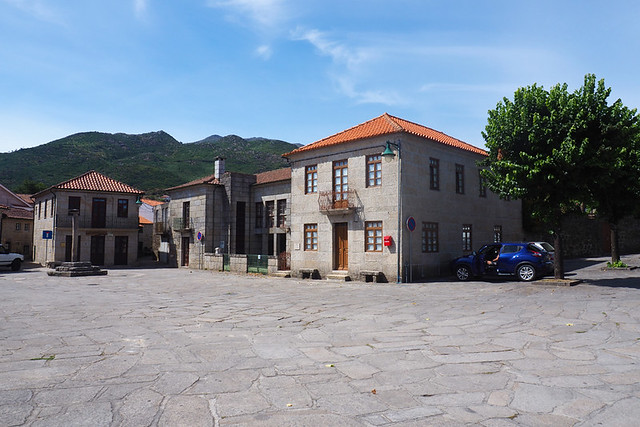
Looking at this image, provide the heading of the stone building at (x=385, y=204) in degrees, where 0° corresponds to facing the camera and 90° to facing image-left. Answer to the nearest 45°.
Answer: approximately 45°

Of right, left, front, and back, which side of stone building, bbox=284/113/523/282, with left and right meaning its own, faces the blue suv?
left

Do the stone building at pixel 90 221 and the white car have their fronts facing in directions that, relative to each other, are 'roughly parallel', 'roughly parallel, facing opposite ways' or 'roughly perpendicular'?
roughly perpendicular

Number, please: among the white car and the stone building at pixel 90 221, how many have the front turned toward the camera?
1

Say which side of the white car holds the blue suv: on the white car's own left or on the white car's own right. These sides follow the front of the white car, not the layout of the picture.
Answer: on the white car's own right

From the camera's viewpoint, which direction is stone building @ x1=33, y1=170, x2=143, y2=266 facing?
toward the camera

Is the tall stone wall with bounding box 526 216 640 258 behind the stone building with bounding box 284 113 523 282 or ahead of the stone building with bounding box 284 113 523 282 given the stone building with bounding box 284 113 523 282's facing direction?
behind

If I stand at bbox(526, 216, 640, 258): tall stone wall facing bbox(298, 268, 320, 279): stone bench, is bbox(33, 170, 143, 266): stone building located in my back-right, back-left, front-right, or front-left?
front-right

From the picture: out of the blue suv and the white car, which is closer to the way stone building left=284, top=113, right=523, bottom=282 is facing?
the white car
